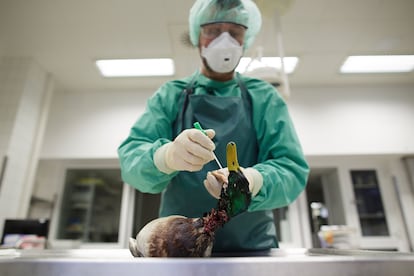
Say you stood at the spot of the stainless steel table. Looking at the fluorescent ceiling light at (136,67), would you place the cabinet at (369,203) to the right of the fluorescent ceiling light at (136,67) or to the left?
right

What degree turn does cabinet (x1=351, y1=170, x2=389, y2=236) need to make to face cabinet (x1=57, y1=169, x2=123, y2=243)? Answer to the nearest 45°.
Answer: approximately 45° to its right

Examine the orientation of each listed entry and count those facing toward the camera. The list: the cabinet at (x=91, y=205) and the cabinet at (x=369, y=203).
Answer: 2

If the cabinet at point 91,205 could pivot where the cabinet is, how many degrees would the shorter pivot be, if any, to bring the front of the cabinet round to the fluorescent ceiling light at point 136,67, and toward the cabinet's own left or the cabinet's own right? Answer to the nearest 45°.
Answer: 0° — it already faces it

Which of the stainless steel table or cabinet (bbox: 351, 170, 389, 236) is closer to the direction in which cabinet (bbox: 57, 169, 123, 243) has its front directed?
the stainless steel table

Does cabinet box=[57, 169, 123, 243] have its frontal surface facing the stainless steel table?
yes

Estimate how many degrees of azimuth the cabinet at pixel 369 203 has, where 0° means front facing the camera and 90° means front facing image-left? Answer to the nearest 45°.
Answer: approximately 0°

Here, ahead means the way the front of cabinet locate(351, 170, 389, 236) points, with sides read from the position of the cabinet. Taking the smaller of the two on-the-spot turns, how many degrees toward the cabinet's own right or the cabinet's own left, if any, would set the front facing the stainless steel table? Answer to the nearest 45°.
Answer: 0° — it already faces it

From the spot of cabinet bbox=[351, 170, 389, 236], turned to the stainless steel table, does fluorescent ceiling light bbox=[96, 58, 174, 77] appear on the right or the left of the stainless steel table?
right

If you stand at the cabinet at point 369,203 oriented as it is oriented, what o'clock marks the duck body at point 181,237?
The duck body is roughly at 12 o'clock from the cabinet.
